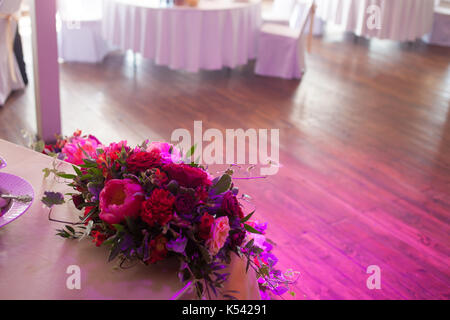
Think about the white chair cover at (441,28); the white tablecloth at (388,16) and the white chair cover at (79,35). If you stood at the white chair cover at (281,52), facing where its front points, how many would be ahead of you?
1

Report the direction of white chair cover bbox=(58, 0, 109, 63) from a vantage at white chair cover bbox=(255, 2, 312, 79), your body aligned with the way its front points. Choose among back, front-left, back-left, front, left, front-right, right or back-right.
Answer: front

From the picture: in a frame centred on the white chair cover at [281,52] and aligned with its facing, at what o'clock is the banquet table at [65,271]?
The banquet table is roughly at 9 o'clock from the white chair cover.

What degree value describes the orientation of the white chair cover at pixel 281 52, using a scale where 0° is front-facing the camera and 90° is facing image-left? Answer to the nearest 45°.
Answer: approximately 90°

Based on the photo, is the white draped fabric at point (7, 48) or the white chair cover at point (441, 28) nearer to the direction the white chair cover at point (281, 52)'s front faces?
the white draped fabric

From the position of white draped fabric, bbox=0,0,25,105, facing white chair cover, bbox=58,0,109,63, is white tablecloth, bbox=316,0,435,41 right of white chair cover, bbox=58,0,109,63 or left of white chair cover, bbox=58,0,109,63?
right

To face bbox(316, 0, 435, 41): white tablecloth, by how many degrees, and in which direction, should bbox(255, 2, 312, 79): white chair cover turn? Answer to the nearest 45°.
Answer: approximately 135° to its right

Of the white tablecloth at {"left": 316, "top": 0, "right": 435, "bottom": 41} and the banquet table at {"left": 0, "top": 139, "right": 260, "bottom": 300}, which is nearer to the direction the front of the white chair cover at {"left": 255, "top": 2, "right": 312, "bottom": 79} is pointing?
the banquet table

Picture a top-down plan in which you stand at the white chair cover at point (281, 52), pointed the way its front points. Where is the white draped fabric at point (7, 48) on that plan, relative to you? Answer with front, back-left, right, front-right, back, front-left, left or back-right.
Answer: front-left

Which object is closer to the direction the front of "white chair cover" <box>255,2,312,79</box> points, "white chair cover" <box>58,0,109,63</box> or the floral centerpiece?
the white chair cover

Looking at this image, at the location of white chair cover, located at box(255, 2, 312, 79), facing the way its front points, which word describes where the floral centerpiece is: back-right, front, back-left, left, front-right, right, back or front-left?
left
